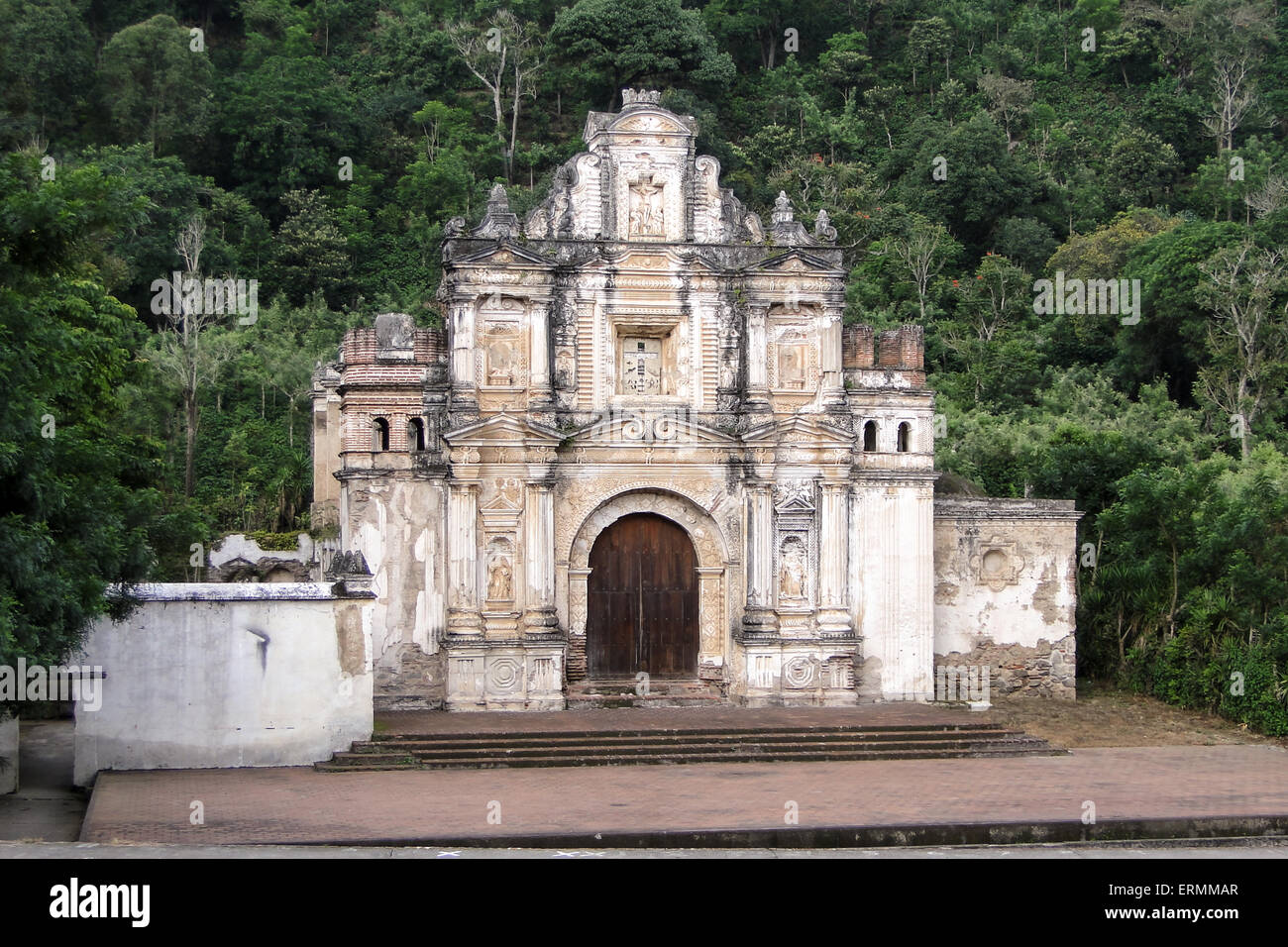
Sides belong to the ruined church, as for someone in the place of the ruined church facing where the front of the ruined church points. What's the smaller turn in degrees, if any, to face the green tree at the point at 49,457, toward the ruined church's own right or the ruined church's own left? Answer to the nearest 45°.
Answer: approximately 45° to the ruined church's own right

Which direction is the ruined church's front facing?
toward the camera

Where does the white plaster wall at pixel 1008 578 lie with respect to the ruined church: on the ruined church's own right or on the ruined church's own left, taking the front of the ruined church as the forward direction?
on the ruined church's own left

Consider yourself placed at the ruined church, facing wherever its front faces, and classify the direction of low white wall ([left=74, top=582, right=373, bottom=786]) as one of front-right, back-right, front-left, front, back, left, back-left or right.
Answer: front-right

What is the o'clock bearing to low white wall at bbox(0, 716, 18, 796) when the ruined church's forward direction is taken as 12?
The low white wall is roughly at 2 o'clock from the ruined church.
